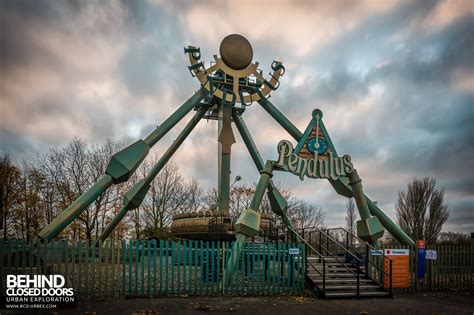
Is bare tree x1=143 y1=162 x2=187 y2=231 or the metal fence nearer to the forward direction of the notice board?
the metal fence

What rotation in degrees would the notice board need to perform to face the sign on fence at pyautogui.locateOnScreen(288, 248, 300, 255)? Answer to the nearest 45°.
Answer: approximately 45° to its right

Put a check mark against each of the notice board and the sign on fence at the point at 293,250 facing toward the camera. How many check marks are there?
2

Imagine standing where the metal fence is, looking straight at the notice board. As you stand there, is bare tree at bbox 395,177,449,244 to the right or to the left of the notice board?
left

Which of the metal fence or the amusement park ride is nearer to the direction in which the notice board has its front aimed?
the metal fence

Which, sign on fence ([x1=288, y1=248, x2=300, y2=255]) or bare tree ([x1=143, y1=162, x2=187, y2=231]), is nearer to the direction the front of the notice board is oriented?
the sign on fence

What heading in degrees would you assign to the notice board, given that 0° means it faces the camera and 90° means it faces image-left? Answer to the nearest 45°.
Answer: approximately 0°

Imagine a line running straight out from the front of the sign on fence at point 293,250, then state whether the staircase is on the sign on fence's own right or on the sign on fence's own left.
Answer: on the sign on fence's own left

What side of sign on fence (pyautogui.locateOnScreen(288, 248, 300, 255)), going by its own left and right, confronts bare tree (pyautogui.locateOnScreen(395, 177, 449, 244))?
back

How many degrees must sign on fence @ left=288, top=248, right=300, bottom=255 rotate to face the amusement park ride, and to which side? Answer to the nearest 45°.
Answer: approximately 180°
